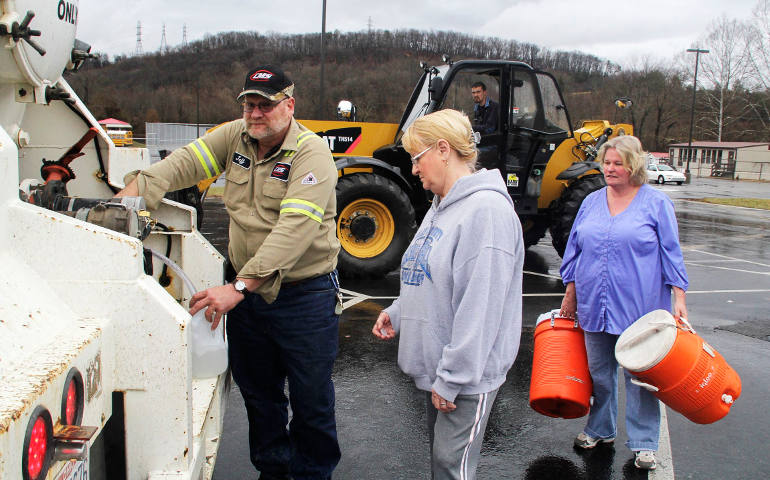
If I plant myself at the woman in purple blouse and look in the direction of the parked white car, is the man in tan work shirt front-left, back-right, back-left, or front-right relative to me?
back-left

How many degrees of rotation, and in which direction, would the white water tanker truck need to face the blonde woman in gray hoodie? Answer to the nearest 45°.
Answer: approximately 135° to its right

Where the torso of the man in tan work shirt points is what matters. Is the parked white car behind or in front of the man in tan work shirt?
behind

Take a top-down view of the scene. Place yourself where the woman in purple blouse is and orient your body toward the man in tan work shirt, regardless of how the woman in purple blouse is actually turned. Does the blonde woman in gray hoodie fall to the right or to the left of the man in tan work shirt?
left

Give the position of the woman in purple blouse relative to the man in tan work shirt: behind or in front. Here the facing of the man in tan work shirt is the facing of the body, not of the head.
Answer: behind

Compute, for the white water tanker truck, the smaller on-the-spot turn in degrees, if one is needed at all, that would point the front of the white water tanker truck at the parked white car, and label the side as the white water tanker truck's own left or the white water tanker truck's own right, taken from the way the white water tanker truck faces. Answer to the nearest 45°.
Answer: approximately 90° to the white water tanker truck's own right

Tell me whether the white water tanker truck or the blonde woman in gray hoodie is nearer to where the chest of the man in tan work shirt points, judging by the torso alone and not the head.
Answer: the white water tanker truck

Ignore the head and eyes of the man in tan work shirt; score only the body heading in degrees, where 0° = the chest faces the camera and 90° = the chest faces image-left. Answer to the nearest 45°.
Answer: approximately 45°

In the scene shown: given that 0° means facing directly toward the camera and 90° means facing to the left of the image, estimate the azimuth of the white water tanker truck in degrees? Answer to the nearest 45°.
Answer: approximately 135°

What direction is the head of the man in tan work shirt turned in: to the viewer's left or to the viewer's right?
to the viewer's left

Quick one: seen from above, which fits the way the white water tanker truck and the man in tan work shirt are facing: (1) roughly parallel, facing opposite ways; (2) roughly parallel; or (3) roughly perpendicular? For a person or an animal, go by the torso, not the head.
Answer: roughly perpendicular
